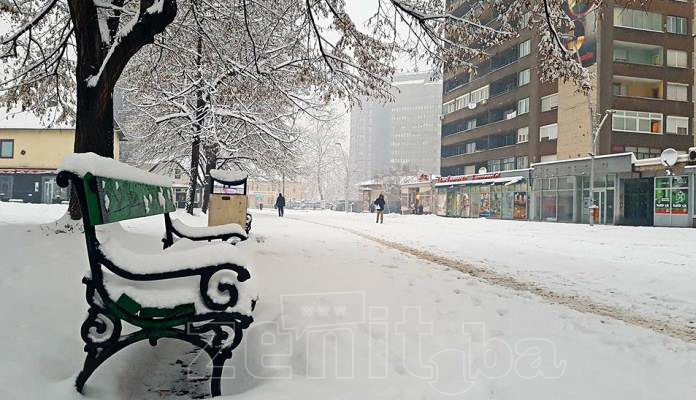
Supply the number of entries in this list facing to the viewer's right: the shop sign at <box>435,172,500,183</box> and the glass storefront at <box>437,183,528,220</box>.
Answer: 0

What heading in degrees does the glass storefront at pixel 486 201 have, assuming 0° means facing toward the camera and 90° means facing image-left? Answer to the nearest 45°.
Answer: approximately 45°

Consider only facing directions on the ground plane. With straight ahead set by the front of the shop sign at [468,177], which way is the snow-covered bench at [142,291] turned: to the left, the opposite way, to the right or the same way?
the opposite way

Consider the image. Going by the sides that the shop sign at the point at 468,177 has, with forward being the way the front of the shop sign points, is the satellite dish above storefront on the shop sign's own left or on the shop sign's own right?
on the shop sign's own left

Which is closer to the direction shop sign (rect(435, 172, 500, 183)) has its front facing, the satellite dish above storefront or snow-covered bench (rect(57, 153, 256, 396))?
the snow-covered bench

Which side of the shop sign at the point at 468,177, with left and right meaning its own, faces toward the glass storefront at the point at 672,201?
left

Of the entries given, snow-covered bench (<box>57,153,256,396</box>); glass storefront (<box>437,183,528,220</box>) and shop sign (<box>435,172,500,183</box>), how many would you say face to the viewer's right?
1

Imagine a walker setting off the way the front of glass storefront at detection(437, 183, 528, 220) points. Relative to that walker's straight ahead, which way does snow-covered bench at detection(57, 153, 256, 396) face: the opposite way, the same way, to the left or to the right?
the opposite way

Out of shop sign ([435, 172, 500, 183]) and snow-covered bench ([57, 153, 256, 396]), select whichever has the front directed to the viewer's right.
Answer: the snow-covered bench

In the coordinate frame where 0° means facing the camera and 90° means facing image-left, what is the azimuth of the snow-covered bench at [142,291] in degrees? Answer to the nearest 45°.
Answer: approximately 270°
